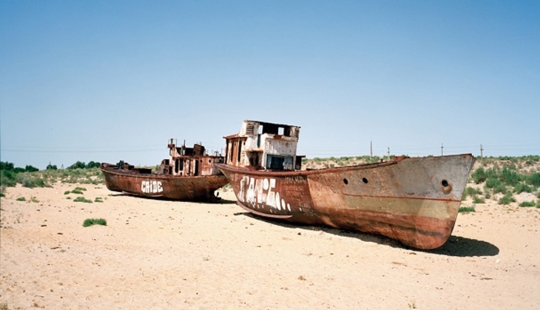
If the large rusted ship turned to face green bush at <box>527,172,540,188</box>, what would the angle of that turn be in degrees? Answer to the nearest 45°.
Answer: approximately 90° to its left

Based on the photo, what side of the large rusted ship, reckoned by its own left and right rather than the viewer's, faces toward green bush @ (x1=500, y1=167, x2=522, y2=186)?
left

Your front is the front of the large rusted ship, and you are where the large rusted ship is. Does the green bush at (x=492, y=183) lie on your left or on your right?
on your left

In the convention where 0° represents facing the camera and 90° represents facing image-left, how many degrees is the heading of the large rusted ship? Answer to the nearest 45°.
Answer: approximately 315°

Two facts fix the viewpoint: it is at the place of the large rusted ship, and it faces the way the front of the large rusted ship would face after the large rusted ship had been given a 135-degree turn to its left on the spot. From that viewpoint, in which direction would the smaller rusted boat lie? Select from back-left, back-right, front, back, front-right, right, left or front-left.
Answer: front-left
